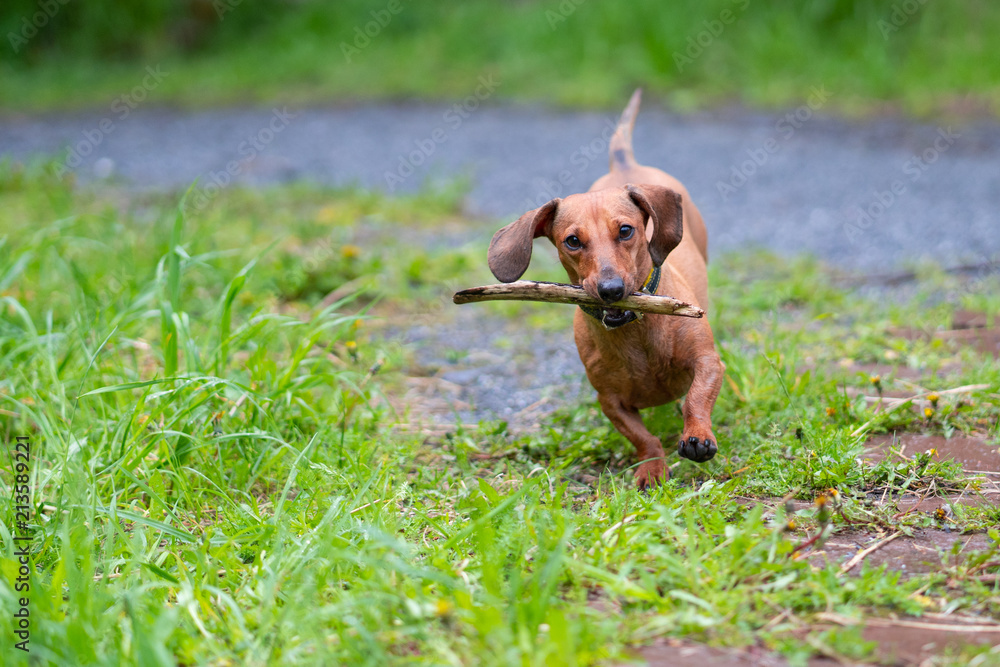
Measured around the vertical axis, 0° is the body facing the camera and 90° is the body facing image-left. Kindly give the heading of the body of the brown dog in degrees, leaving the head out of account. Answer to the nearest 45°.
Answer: approximately 0°

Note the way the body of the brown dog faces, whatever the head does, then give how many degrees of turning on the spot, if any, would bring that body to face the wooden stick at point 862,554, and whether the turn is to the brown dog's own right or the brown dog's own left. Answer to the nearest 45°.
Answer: approximately 45° to the brown dog's own left
